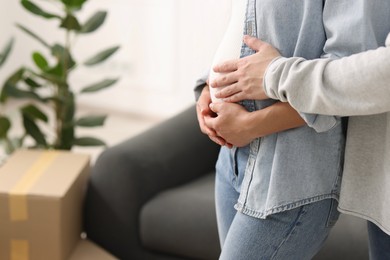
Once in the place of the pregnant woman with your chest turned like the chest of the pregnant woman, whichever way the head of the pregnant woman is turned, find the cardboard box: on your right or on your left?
on your right

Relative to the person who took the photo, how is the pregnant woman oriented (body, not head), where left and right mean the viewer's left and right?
facing the viewer and to the left of the viewer

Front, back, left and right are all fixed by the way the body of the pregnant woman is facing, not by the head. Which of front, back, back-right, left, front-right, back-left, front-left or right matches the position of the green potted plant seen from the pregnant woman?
right

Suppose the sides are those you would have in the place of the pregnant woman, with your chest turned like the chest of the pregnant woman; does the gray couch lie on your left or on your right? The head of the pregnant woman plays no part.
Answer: on your right
